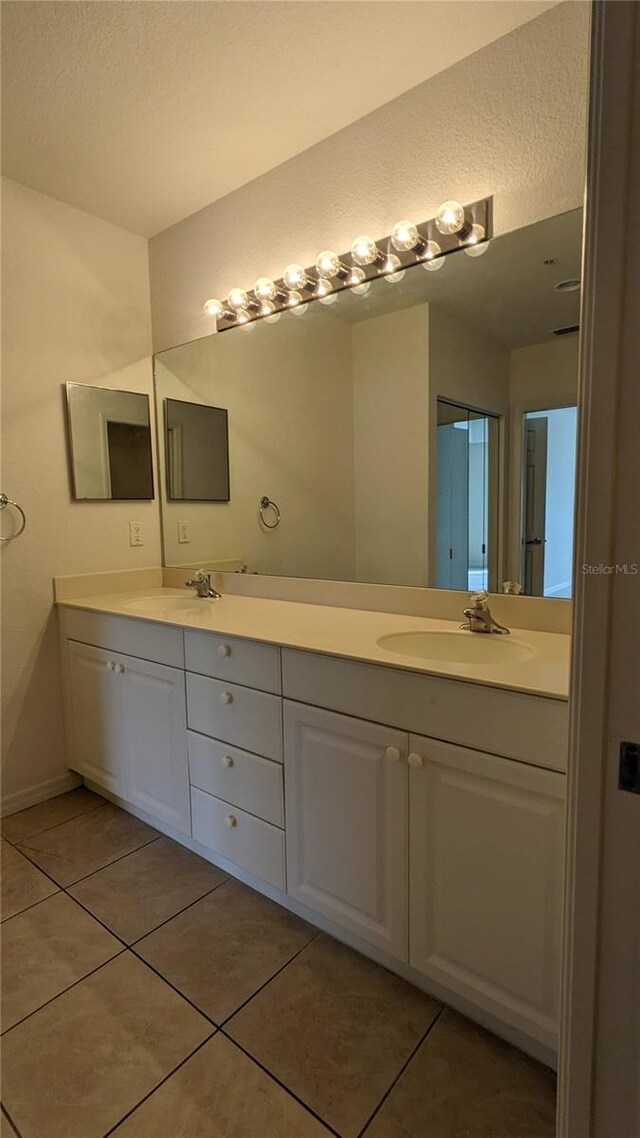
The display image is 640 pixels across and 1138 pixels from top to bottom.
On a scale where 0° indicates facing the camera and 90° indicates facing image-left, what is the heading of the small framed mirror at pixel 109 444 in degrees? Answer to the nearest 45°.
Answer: approximately 315°

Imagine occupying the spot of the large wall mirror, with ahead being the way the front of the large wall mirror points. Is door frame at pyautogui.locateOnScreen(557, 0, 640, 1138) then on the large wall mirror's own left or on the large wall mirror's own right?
on the large wall mirror's own left

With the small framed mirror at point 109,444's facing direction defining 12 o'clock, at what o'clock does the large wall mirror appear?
The large wall mirror is roughly at 12 o'clock from the small framed mirror.

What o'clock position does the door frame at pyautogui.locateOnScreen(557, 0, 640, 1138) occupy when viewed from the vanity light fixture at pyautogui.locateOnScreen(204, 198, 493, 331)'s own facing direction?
The door frame is roughly at 10 o'clock from the vanity light fixture.

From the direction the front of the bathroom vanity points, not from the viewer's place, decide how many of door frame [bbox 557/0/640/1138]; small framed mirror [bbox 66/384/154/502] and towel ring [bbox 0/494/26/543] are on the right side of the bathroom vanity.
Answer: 2

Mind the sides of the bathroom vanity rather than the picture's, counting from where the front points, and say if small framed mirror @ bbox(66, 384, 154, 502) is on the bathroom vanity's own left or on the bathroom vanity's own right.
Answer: on the bathroom vanity's own right

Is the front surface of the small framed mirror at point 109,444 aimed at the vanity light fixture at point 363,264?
yes
